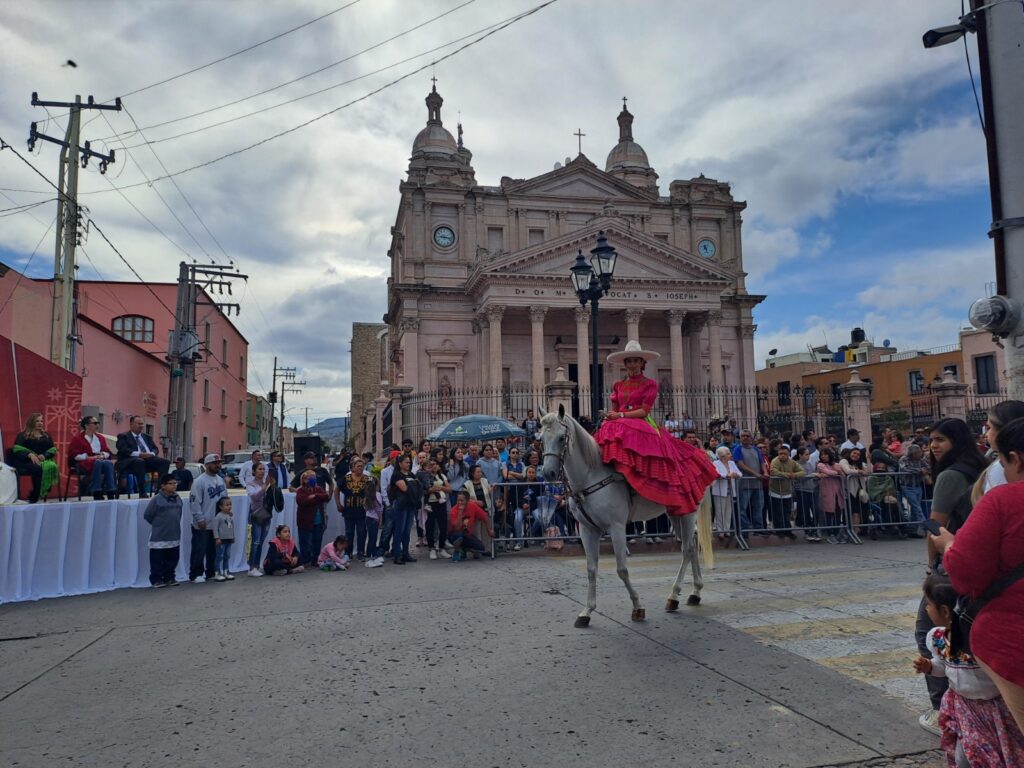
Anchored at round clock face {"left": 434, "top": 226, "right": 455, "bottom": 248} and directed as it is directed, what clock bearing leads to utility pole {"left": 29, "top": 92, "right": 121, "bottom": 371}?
The utility pole is roughly at 1 o'clock from the round clock face.

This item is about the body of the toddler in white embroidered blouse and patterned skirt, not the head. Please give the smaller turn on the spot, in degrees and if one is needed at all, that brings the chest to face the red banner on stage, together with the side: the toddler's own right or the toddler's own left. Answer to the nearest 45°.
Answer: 0° — they already face it

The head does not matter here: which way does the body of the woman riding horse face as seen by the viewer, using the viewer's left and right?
facing the viewer and to the left of the viewer

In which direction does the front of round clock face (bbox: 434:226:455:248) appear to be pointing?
toward the camera

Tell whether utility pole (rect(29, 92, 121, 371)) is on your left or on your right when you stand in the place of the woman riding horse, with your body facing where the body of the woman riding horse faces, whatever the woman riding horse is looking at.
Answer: on your right

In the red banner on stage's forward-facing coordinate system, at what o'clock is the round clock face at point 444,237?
The round clock face is roughly at 9 o'clock from the red banner on stage.

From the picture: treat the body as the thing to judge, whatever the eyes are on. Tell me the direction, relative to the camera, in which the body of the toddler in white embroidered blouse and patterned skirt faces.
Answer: to the viewer's left

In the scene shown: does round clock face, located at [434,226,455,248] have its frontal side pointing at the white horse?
yes

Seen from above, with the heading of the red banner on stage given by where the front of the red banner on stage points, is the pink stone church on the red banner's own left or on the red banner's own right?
on the red banner's own left

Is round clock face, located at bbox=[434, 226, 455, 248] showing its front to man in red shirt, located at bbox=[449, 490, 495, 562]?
yes

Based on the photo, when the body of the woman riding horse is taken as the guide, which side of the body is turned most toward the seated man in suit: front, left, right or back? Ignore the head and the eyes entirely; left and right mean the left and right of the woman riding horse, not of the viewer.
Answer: right
